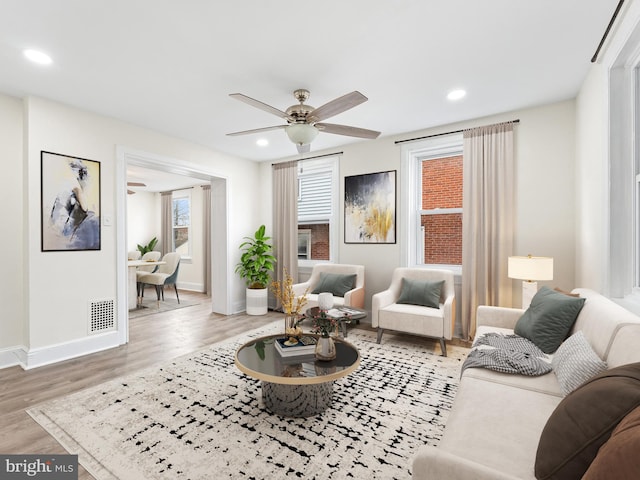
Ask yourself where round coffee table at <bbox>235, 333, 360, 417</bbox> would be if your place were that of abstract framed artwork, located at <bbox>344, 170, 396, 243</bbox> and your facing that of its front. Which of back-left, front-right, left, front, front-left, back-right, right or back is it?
front-left

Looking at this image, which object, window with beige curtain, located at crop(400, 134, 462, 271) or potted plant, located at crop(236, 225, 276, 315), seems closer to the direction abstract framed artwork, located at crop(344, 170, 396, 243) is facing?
the potted plant

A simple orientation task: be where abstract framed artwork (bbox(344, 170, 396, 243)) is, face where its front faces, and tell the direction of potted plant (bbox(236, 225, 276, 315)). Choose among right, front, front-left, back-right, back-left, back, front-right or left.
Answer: front-right

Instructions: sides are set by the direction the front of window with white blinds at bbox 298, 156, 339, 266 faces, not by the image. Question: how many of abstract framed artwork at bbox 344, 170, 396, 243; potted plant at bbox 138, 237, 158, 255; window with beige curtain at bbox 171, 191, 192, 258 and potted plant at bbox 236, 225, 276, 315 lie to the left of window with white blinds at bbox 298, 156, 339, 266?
1

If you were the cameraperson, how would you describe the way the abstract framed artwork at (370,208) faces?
facing the viewer and to the left of the viewer

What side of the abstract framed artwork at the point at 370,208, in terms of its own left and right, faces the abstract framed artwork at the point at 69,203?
front

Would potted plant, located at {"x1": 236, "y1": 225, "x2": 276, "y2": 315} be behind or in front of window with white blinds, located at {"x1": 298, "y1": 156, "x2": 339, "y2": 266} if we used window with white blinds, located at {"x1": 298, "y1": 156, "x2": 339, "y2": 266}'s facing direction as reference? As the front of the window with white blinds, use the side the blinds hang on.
in front

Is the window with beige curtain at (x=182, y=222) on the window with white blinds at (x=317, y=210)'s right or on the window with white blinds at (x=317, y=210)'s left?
on its right

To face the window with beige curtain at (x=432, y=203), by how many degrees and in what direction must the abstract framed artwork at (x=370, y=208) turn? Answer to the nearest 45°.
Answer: approximately 135° to its left

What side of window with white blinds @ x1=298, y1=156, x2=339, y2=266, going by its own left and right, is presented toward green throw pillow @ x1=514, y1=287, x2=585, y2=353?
left

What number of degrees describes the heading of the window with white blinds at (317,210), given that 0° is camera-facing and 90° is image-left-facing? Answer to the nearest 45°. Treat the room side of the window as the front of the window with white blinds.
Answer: approximately 45°

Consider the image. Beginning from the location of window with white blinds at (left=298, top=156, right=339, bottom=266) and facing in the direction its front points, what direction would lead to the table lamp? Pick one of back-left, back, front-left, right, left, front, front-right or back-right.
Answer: left

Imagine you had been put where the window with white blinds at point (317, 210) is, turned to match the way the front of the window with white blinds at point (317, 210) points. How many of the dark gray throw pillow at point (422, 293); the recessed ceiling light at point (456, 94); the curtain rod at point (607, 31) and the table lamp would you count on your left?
4

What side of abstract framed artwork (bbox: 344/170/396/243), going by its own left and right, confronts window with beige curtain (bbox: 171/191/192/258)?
right

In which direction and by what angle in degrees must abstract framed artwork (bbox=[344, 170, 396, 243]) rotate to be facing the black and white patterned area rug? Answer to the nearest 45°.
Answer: approximately 45° to its left

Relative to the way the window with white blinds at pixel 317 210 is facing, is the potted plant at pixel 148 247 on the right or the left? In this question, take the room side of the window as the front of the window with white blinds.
on its right

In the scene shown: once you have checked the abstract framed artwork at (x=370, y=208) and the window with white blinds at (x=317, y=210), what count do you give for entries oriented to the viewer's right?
0

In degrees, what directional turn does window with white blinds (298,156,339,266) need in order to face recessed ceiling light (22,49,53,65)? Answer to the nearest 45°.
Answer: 0° — it already faces it
